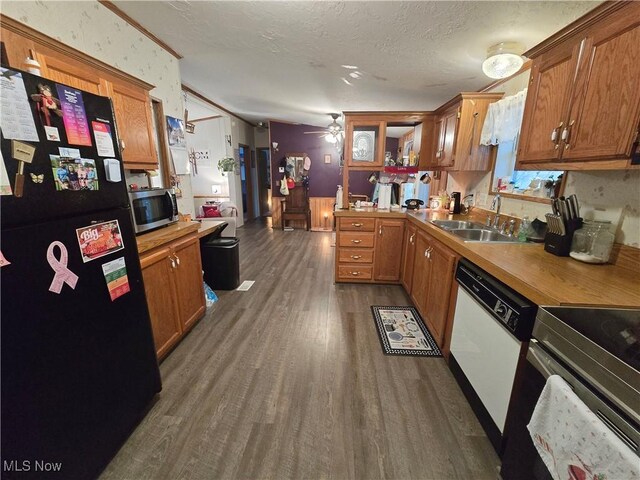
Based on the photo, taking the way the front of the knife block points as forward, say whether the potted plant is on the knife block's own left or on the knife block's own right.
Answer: on the knife block's own right

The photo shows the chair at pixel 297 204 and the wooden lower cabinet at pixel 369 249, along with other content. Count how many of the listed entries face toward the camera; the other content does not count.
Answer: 2

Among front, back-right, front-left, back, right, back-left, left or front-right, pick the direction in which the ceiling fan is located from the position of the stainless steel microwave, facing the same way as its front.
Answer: left

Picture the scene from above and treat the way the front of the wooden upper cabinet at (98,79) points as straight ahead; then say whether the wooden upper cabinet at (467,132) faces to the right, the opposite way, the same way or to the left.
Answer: the opposite way

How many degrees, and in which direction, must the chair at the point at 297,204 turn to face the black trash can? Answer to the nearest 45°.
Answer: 0° — it already faces it

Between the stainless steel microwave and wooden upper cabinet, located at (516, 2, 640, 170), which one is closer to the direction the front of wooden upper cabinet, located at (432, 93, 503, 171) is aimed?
the stainless steel microwave

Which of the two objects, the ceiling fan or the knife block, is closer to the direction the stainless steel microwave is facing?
the knife block

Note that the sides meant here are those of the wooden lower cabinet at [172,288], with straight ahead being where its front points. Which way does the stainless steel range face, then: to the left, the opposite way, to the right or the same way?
the opposite way

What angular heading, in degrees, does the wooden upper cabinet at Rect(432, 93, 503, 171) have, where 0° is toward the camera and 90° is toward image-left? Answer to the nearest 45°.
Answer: approximately 45°

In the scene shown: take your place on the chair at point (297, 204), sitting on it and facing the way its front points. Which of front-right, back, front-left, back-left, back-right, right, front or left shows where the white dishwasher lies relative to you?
front

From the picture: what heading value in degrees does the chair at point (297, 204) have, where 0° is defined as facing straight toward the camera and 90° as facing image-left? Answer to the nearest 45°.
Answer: approximately 0°

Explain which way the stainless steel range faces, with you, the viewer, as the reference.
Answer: facing the viewer and to the left of the viewer

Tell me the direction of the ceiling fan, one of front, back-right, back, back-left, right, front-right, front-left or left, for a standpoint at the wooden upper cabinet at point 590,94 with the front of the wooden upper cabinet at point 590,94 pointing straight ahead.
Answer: right

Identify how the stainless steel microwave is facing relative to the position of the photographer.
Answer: facing the viewer and to the right of the viewer

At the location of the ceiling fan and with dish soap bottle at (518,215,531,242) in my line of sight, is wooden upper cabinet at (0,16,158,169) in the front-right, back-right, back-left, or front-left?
front-right

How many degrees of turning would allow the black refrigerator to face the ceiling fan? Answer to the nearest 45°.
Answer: approximately 90° to its left

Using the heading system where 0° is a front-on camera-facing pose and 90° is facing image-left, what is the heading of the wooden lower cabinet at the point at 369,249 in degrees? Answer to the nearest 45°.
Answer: approximately 0°

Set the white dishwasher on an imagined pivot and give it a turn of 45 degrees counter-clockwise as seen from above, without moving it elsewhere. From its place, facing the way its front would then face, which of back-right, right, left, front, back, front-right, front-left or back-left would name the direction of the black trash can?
right

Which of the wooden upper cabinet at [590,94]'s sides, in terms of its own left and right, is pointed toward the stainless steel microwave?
front

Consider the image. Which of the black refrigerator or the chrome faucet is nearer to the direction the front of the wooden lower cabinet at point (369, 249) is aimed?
the black refrigerator
